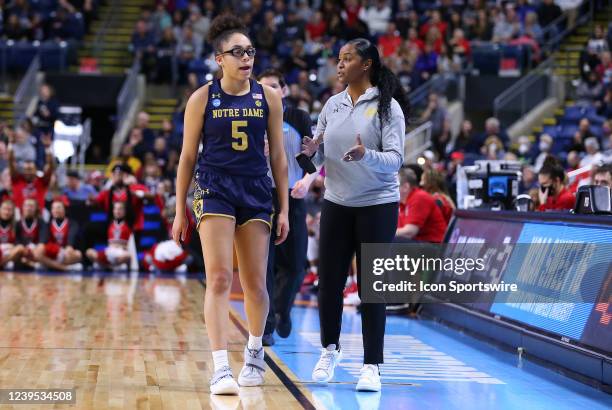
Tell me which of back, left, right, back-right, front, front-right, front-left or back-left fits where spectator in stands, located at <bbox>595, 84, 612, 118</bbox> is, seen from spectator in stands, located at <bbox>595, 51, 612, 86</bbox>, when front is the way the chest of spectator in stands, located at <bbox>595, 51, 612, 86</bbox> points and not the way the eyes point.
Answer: front

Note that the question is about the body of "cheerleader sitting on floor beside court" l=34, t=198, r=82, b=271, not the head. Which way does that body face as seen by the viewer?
toward the camera

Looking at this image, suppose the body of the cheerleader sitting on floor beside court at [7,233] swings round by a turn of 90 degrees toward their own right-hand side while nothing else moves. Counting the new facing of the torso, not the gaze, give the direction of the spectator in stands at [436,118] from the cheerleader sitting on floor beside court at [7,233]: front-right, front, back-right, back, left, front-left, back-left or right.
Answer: back

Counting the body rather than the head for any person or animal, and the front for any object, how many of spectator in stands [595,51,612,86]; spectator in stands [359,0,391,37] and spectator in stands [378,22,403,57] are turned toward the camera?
3

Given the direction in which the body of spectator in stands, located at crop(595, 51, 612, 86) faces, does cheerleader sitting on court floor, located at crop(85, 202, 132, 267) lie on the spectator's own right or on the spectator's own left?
on the spectator's own right

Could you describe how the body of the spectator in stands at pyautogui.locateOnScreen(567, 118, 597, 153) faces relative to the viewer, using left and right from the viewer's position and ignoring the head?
facing the viewer and to the left of the viewer

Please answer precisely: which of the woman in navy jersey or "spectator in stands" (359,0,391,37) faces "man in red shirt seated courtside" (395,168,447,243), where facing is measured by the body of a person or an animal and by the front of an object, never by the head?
"spectator in stands" (359,0,391,37)

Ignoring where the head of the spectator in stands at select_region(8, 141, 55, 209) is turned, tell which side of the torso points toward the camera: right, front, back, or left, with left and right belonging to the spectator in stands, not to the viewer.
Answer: front

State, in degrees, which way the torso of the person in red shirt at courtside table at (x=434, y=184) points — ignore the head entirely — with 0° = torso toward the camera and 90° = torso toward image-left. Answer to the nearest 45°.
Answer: approximately 90°

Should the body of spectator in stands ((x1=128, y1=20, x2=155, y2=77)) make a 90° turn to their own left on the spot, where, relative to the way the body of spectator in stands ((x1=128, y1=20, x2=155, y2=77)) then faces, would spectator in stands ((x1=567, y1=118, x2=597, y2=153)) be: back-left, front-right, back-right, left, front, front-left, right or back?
front-right

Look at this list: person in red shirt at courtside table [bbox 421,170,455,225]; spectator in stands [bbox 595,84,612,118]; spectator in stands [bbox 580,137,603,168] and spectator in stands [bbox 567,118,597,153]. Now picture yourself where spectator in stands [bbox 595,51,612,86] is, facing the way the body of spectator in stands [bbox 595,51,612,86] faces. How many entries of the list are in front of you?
4

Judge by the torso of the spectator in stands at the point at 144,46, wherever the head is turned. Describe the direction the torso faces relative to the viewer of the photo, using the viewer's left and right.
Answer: facing the viewer
